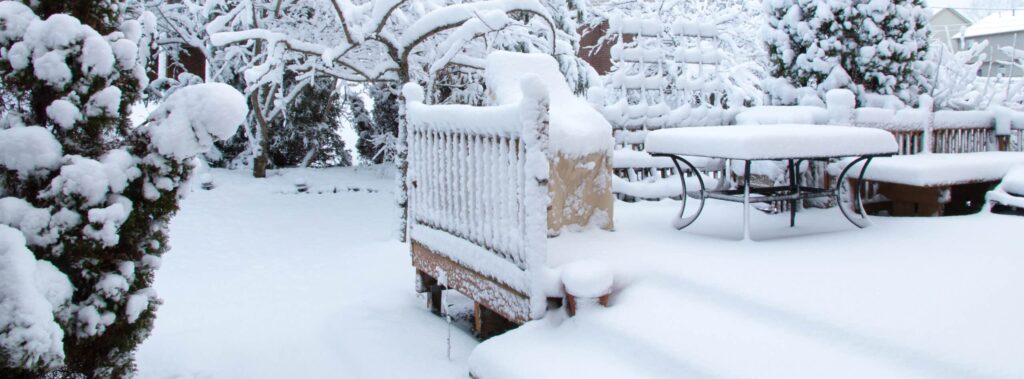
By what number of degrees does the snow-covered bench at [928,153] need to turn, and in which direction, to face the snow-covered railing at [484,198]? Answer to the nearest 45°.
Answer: approximately 45° to its right

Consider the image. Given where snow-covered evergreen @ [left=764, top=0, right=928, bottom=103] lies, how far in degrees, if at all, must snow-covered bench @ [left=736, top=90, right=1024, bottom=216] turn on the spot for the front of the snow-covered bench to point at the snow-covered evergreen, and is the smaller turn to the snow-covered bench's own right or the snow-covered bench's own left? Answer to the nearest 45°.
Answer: approximately 180°

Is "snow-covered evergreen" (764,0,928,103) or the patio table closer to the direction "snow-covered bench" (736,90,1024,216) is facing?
the patio table

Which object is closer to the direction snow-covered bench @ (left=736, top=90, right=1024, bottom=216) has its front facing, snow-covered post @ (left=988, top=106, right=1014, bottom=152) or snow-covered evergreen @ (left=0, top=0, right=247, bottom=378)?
the snow-covered evergreen

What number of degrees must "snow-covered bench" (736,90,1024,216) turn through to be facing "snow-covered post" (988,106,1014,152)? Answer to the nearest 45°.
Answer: approximately 135° to its left

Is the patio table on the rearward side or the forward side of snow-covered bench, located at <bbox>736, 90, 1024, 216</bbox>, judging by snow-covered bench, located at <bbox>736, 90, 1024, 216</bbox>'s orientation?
on the forward side

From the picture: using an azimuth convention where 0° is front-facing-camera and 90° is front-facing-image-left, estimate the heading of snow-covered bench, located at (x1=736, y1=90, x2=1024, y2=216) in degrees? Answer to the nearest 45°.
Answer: approximately 0°

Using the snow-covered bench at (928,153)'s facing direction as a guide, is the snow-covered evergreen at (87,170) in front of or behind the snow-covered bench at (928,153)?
in front

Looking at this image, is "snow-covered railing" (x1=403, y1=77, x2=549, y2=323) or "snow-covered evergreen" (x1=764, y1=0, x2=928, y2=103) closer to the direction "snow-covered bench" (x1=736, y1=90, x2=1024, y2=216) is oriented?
the snow-covered railing

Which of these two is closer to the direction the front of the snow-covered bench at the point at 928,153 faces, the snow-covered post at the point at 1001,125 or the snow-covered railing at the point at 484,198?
the snow-covered railing
